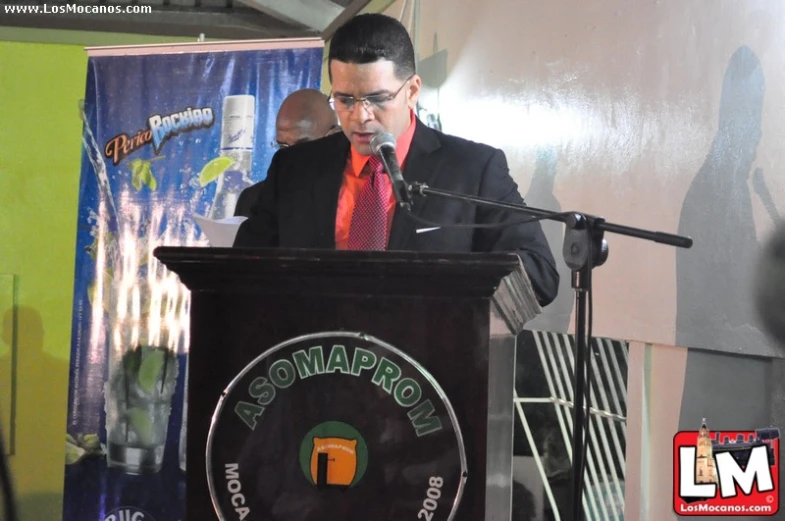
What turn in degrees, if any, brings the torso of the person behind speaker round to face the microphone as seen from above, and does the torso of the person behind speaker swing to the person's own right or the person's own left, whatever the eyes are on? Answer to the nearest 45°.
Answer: approximately 45° to the person's own left

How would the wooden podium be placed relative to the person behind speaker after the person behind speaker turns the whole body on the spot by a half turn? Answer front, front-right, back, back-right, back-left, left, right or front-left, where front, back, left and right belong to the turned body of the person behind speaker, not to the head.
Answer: back-right

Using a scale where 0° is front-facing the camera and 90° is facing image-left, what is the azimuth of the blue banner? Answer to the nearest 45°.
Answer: approximately 0°

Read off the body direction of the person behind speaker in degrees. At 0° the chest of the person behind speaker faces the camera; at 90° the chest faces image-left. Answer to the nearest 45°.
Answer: approximately 45°

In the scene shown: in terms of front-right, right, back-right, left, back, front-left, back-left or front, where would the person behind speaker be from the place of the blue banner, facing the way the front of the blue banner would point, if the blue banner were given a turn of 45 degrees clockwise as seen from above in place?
left

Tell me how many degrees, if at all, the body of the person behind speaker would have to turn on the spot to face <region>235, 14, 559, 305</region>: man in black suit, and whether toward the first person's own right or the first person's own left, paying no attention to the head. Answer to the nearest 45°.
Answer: approximately 45° to the first person's own left
